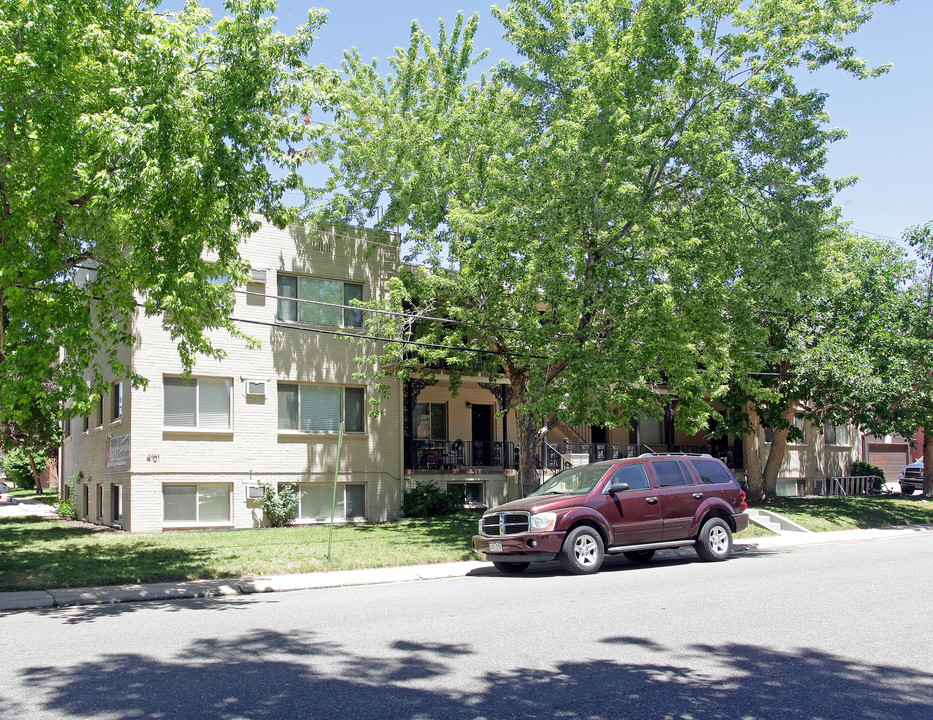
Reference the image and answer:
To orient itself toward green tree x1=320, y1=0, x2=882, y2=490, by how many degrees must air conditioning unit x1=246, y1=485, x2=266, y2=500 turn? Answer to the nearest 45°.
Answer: approximately 45° to its left

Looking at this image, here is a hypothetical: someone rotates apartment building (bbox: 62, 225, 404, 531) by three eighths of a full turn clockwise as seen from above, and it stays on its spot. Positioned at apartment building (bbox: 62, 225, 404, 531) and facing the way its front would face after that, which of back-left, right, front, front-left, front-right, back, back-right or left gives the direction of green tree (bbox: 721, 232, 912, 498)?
back-right

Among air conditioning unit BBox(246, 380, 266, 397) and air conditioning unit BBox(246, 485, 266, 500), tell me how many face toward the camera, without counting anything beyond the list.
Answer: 2

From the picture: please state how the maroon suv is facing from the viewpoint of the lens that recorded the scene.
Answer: facing the viewer and to the left of the viewer

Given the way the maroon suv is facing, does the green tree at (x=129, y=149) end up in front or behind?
in front

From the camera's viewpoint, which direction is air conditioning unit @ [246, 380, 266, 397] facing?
toward the camera

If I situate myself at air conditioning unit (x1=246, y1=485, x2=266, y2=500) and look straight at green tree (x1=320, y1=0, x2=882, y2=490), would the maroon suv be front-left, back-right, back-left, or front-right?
front-right

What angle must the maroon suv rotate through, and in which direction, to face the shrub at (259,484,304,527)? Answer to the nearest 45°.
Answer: approximately 90° to its right

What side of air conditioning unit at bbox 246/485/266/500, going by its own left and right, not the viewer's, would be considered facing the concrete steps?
left

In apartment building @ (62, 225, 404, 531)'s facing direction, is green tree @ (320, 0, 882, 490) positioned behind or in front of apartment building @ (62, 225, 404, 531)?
in front

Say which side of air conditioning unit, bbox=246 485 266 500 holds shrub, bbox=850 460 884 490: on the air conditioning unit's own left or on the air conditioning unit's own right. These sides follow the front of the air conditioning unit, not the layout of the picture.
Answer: on the air conditioning unit's own left

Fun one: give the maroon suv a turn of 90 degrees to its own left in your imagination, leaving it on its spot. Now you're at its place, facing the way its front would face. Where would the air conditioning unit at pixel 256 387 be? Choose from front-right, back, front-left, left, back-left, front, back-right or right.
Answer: back

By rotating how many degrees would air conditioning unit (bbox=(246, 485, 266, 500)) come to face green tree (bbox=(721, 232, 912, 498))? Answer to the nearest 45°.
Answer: approximately 90° to its left

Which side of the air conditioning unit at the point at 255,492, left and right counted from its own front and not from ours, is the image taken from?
front

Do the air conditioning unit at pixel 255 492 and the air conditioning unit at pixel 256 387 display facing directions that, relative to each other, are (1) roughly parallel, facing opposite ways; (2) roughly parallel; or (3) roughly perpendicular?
roughly parallel
